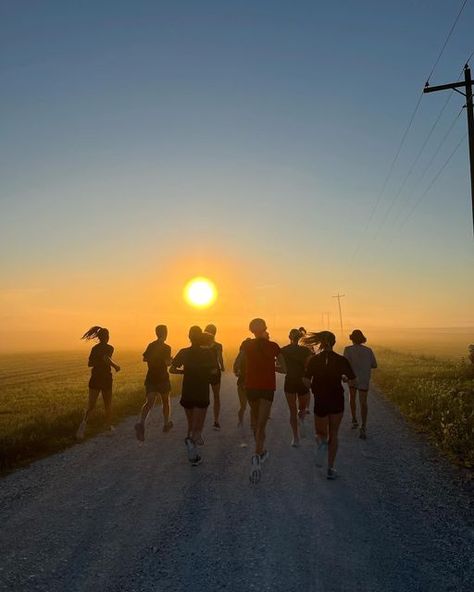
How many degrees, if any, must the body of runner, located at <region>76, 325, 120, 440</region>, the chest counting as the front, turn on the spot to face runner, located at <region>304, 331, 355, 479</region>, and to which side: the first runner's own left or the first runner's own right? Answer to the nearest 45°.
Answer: approximately 90° to the first runner's own right

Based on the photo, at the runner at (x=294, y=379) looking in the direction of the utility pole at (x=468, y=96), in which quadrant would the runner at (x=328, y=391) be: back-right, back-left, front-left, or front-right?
back-right

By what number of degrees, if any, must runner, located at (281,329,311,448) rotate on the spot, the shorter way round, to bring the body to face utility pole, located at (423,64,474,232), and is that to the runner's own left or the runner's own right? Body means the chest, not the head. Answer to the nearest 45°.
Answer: approximately 45° to the runner's own right

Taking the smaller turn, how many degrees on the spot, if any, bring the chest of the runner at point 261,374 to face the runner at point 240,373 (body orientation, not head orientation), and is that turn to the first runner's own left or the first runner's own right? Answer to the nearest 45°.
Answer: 0° — they already face them

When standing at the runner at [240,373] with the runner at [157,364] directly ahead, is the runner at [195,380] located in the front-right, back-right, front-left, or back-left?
front-left

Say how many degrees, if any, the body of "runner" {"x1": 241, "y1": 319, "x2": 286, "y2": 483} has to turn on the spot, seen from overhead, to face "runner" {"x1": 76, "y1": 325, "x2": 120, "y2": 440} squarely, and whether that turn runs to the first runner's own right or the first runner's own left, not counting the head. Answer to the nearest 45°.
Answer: approximately 45° to the first runner's own left

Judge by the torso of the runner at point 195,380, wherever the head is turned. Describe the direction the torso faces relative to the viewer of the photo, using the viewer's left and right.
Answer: facing away from the viewer

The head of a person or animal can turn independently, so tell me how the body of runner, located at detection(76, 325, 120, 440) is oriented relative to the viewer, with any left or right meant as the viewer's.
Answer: facing away from the viewer and to the right of the viewer

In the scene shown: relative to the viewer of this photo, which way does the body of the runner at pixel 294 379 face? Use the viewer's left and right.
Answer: facing away from the viewer

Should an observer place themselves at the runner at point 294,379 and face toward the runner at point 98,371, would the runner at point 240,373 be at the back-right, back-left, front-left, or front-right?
front-right

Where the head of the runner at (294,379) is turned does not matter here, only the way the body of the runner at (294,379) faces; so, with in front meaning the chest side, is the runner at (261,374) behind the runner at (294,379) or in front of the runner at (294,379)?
behind

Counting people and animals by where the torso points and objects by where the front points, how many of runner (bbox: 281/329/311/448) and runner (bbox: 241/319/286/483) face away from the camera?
2

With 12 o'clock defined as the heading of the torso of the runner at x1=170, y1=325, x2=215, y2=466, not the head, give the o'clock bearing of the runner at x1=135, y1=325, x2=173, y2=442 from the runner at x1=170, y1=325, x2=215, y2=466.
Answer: the runner at x1=135, y1=325, x2=173, y2=442 is roughly at 11 o'clock from the runner at x1=170, y1=325, x2=215, y2=466.

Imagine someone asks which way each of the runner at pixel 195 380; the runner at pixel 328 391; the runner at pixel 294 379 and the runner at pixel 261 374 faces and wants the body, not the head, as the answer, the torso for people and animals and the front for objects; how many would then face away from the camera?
4

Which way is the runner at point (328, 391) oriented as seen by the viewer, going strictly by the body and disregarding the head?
away from the camera

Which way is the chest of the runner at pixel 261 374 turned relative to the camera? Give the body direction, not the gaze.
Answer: away from the camera

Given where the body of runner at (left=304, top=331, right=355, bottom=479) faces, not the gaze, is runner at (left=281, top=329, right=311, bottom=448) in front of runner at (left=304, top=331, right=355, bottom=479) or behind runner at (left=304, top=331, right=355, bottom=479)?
in front

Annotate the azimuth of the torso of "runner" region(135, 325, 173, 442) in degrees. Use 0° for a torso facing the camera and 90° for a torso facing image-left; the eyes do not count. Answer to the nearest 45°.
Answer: approximately 225°

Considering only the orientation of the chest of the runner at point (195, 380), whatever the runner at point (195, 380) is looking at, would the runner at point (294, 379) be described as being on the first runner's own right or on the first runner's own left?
on the first runner's own right
